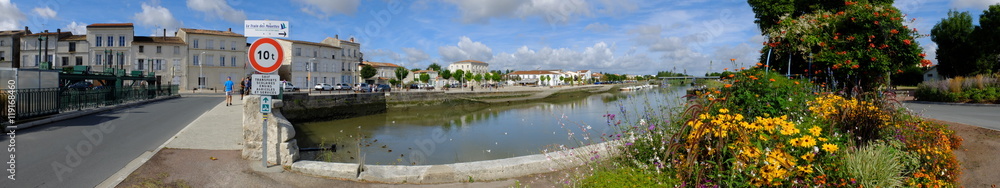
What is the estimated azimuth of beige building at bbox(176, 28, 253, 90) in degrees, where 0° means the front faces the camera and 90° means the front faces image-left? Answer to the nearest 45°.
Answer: approximately 0°

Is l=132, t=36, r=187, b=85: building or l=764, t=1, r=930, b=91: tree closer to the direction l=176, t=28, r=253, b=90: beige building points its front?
the tree

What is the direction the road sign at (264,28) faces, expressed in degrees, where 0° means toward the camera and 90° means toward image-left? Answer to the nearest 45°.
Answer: approximately 0°
